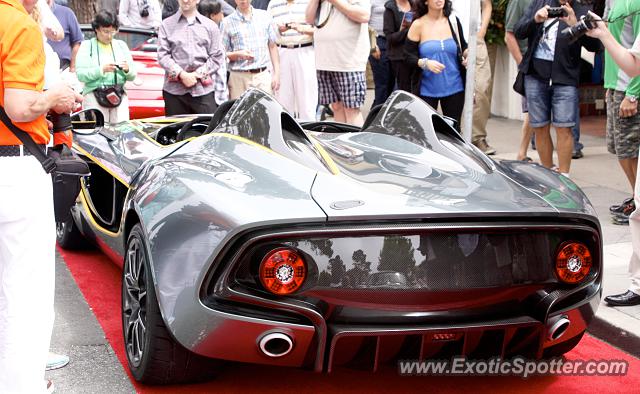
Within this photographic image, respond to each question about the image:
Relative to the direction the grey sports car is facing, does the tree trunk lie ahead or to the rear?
ahead

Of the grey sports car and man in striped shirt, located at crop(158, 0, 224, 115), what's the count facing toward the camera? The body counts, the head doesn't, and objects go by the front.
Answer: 1

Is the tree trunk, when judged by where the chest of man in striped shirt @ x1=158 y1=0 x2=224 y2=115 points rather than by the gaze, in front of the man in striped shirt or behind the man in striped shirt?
behind

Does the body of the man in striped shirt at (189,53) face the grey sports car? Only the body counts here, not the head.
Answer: yes

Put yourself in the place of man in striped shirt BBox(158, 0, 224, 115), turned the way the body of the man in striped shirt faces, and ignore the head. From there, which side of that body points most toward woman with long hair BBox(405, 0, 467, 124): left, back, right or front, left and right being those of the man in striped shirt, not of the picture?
left

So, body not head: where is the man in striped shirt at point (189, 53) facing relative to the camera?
toward the camera

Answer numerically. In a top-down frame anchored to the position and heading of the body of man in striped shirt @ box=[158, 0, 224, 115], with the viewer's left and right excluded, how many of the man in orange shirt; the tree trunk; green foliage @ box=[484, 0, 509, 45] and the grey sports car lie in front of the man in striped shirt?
2

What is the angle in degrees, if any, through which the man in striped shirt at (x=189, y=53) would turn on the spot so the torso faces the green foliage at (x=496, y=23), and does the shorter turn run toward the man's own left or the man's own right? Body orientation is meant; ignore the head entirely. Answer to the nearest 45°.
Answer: approximately 135° to the man's own left

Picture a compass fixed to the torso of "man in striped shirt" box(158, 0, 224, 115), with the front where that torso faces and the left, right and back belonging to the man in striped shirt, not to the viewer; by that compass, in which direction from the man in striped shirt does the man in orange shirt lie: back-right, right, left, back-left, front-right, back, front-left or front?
front

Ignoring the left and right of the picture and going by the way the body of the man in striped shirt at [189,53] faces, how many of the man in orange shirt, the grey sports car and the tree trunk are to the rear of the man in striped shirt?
1

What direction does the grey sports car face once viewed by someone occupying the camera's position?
facing away from the viewer and to the left of the viewer
